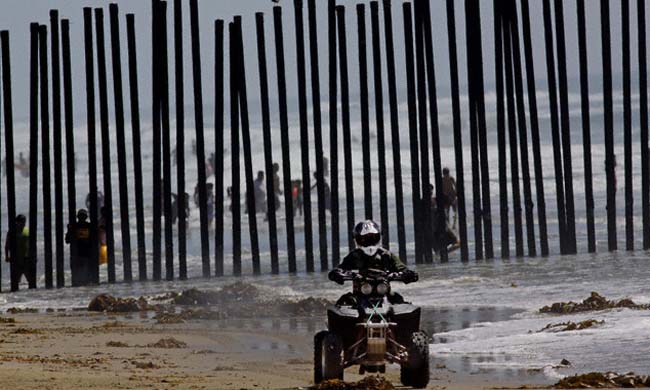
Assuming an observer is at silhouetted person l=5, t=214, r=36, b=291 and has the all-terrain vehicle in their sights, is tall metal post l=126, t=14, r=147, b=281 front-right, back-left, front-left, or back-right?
front-left

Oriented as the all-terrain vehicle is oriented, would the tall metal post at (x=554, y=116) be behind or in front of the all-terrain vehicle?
behind

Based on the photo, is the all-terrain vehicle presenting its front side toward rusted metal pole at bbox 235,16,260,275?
no

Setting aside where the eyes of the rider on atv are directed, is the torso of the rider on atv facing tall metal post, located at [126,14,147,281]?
no

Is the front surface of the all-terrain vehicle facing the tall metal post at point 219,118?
no

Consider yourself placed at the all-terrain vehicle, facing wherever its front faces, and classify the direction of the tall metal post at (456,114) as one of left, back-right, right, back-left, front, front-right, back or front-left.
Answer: back

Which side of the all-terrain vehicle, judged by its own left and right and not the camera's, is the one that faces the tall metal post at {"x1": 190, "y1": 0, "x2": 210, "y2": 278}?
back

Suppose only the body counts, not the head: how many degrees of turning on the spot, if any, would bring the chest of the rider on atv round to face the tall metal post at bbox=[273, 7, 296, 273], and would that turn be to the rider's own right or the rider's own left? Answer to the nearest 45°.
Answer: approximately 180°

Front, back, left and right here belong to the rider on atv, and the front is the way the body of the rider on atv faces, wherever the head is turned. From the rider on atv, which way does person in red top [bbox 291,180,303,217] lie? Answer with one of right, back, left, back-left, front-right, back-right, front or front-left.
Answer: back

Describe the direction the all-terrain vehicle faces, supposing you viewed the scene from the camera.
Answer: facing the viewer

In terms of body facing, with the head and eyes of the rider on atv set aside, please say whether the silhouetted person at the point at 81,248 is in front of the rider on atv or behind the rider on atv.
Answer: behind

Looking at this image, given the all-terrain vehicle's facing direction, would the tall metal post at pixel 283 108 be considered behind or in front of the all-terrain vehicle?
behind

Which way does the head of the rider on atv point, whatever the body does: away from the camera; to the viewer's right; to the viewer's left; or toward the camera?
toward the camera

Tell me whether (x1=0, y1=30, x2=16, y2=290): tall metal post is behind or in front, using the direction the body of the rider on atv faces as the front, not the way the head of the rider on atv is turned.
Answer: behind

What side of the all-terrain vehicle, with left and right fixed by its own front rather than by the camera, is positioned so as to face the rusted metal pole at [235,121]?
back

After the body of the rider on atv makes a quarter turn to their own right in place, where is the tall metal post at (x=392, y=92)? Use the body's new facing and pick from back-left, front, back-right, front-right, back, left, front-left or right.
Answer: right

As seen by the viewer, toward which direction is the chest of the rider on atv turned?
toward the camera
